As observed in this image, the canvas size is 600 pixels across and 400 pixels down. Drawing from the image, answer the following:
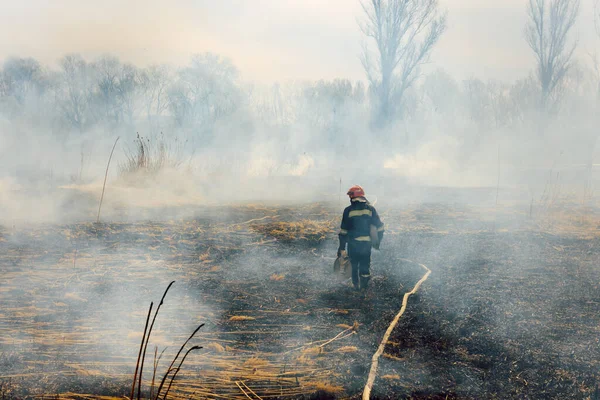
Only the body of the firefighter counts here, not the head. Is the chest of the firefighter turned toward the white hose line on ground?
no

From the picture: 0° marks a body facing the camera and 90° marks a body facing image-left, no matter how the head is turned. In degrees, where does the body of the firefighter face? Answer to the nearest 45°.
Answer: approximately 180°
